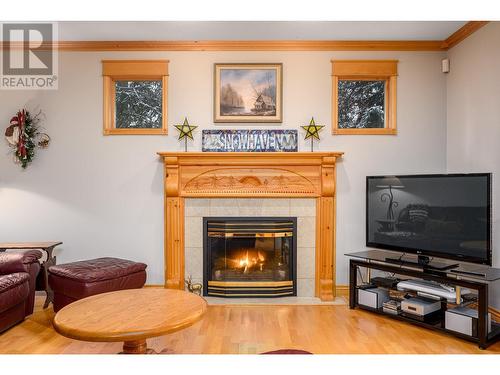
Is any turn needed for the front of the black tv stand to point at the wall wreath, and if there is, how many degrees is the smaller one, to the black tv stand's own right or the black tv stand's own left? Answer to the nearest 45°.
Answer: approximately 45° to the black tv stand's own right

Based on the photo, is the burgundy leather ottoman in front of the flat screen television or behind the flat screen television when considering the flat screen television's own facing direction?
in front

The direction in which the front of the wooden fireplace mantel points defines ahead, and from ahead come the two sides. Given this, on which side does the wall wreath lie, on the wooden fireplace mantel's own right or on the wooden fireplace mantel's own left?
on the wooden fireplace mantel's own right

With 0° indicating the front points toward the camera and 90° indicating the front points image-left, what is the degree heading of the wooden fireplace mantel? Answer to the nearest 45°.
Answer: approximately 0°

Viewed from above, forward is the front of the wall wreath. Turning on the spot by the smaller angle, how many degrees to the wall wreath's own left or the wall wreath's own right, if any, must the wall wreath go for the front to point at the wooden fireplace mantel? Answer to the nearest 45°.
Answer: approximately 45° to the wall wreath's own left

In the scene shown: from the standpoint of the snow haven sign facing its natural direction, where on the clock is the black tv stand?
The black tv stand is roughly at 10 o'clock from the snow haven sign.

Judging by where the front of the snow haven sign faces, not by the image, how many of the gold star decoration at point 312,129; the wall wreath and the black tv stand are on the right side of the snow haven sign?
1

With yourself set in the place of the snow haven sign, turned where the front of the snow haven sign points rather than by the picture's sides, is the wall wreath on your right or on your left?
on your right

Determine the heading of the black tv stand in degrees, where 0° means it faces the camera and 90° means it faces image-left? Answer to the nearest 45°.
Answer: approximately 45°
